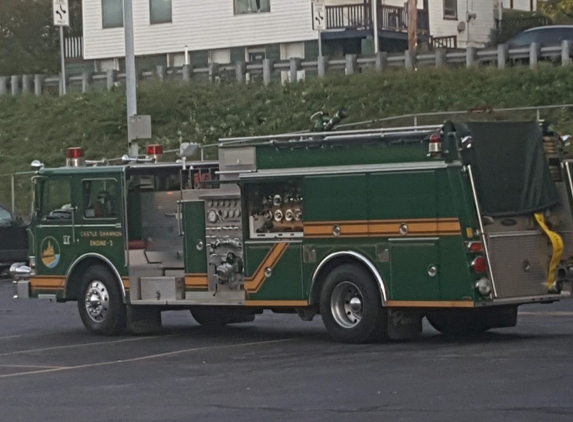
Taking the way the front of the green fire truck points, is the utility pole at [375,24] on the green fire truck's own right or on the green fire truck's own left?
on the green fire truck's own right

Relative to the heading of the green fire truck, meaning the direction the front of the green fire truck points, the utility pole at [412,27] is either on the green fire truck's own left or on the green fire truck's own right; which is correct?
on the green fire truck's own right

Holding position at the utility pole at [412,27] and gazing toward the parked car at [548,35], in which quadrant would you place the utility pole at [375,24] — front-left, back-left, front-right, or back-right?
back-left

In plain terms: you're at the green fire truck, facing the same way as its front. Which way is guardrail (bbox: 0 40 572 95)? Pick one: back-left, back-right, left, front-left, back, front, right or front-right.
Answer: front-right

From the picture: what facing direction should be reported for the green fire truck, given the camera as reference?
facing away from the viewer and to the left of the viewer
